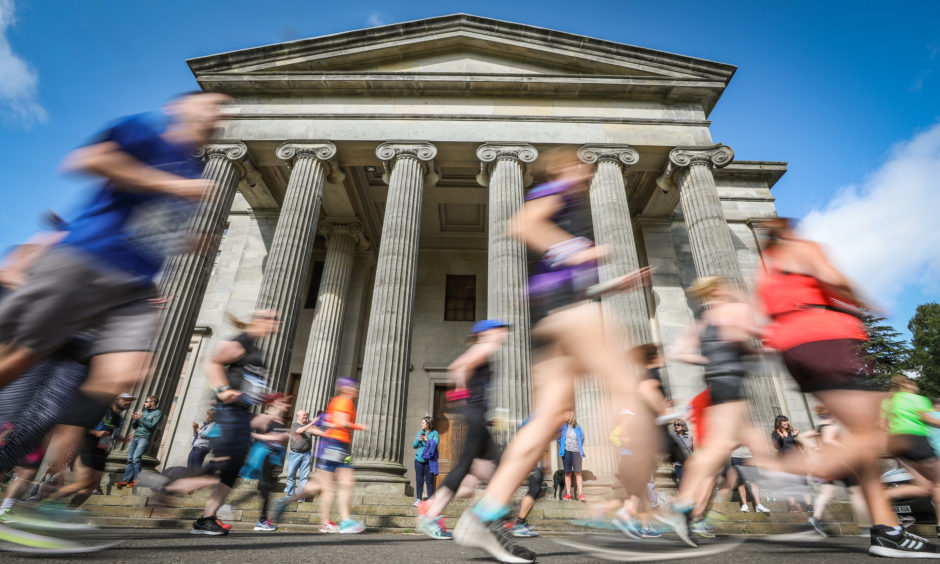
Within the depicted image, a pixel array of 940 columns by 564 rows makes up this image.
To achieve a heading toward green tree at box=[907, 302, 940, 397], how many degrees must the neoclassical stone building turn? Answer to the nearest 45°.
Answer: approximately 135° to its left

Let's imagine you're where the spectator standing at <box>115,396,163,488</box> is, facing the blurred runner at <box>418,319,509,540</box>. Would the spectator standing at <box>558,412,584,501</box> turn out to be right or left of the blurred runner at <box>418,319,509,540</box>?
left
